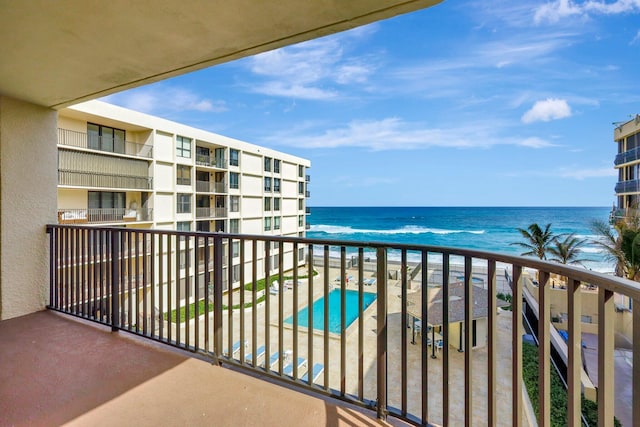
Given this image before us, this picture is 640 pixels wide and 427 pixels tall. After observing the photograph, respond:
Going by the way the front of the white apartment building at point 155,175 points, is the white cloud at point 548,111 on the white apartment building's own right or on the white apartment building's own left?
on the white apartment building's own left

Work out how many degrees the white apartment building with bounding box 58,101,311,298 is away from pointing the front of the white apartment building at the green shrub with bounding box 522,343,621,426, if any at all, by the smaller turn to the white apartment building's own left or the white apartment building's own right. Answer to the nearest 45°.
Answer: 0° — it already faces it

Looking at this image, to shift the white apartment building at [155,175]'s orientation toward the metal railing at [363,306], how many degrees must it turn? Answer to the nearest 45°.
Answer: approximately 45° to its right

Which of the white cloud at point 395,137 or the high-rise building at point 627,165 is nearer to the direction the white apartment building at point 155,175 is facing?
the high-rise building

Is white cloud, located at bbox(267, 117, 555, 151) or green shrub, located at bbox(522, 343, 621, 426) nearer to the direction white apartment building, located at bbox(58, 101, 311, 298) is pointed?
the green shrub

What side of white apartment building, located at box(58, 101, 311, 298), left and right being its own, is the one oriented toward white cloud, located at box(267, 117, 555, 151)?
left

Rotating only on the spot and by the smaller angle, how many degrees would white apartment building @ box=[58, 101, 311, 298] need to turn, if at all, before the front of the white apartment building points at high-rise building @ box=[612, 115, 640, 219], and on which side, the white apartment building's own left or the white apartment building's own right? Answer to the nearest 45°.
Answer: approximately 45° to the white apartment building's own left

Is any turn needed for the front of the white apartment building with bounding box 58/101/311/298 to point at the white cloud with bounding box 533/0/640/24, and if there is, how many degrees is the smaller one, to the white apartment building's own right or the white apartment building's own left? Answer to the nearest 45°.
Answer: approximately 45° to the white apartment building's own left

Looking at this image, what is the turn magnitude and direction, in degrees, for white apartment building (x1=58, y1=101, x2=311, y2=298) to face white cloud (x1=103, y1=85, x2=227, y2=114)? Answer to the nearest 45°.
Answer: approximately 135° to its left

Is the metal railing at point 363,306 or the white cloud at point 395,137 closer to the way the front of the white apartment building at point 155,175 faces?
the metal railing

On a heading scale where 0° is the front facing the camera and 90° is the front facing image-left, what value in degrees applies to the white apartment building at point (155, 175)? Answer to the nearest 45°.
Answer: approximately 315°
